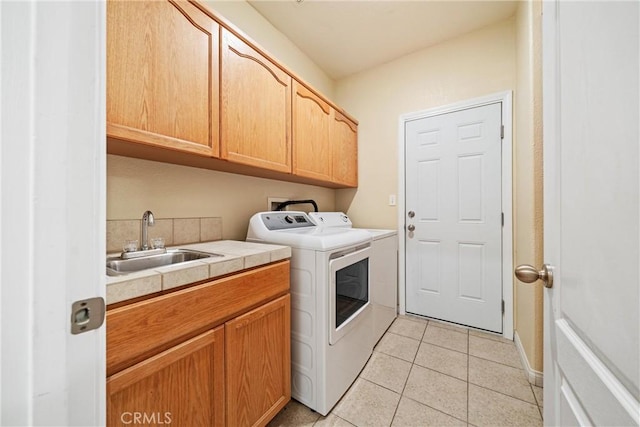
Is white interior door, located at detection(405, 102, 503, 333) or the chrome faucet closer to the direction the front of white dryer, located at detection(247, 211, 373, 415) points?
the white interior door

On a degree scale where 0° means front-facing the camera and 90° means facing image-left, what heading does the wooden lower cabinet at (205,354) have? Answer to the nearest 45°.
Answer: approximately 315°

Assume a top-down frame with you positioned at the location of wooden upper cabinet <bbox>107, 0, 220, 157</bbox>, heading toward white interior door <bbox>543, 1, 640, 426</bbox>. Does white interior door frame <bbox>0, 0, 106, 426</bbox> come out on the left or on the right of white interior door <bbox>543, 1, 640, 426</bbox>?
right

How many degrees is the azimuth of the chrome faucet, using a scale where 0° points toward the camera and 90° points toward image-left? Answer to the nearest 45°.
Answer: approximately 315°

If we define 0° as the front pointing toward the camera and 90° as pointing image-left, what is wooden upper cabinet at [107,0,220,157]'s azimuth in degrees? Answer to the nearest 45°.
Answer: approximately 315°
